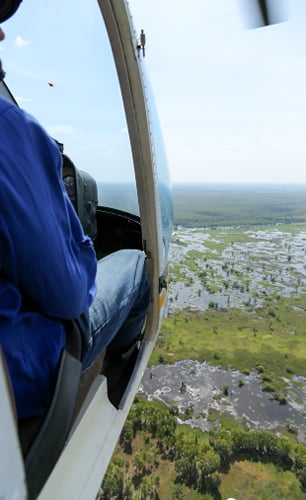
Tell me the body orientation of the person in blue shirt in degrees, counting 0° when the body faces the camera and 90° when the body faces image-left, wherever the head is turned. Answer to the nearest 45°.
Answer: approximately 225°
